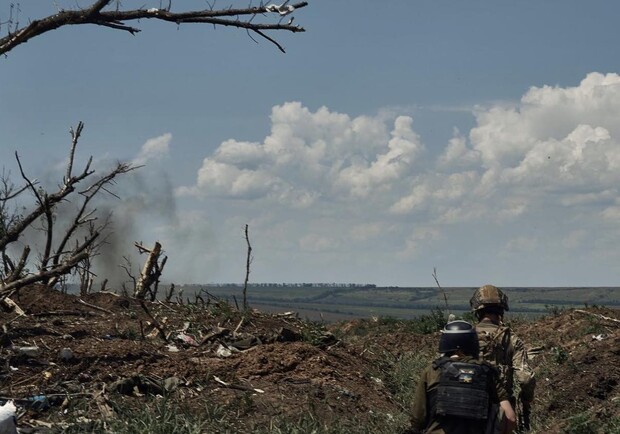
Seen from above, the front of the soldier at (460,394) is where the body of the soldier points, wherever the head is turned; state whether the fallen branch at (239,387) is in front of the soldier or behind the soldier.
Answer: in front

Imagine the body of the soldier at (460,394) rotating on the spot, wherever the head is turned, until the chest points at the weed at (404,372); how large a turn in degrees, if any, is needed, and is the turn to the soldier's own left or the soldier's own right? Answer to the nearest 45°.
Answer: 0° — they already face it

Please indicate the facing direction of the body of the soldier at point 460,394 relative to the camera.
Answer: away from the camera

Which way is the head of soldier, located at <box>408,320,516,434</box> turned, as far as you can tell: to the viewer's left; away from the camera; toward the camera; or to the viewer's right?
away from the camera

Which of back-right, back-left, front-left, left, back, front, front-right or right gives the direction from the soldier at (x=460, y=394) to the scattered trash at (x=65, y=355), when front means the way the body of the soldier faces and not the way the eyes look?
front-left

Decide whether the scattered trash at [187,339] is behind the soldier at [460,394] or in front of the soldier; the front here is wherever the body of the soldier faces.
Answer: in front

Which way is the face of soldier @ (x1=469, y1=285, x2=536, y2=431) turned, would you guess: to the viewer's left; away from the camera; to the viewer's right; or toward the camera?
away from the camera

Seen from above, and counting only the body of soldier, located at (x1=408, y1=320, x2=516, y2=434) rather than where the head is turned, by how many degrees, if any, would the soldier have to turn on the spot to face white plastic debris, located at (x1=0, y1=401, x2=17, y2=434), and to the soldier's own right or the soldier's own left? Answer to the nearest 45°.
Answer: approximately 90° to the soldier's own left

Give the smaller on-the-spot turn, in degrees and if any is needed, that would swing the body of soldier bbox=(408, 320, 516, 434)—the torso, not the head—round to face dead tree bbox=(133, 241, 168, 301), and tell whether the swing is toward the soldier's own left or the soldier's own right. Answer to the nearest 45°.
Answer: approximately 45° to the soldier's own left
